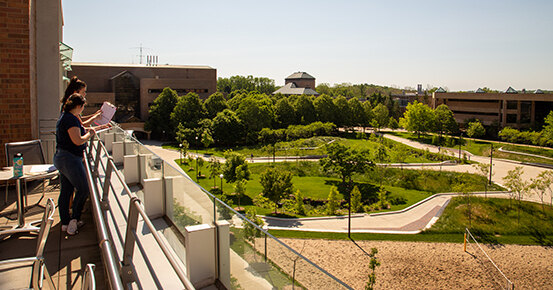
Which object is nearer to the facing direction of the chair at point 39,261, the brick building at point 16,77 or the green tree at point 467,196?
the brick building

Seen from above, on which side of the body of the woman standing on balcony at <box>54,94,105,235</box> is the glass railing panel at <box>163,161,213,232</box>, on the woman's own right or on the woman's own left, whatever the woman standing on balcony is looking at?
on the woman's own right

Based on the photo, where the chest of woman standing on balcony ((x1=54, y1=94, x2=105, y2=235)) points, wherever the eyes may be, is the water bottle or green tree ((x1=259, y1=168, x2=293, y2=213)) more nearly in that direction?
the green tree

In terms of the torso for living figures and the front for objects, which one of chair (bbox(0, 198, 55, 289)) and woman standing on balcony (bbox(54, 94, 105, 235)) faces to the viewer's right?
the woman standing on balcony

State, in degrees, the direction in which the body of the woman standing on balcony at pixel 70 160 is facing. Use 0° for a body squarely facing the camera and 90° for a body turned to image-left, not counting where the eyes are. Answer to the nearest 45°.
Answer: approximately 270°

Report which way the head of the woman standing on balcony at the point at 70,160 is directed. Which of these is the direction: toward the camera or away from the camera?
away from the camera

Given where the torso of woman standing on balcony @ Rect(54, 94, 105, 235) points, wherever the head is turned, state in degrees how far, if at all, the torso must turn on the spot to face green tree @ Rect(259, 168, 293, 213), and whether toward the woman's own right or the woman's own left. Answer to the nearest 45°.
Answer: approximately 45° to the woman's own left

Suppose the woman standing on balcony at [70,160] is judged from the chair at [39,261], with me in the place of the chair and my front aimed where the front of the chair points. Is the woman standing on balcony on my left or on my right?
on my right
